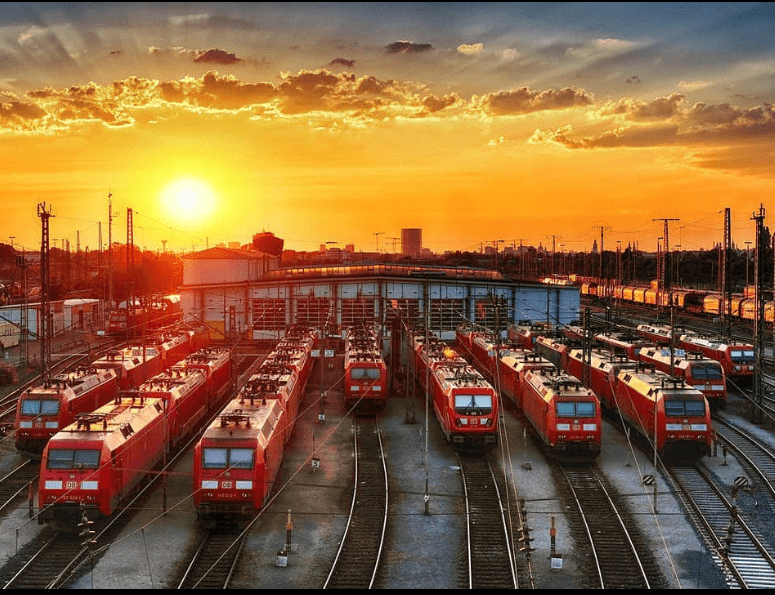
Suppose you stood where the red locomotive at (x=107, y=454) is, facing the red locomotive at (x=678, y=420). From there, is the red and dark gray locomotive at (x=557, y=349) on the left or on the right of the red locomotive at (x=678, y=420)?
left

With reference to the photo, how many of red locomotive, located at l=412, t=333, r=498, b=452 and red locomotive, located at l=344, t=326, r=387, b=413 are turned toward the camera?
2

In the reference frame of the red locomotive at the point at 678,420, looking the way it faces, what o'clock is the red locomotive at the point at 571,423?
the red locomotive at the point at 571,423 is roughly at 4 o'clock from the red locomotive at the point at 678,420.

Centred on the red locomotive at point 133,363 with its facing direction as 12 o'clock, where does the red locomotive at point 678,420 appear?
the red locomotive at point 678,420 is roughly at 9 o'clock from the red locomotive at point 133,363.

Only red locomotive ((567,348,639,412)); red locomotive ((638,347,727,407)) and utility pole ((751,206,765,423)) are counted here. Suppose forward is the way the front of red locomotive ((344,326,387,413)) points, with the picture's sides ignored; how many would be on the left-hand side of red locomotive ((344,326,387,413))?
3

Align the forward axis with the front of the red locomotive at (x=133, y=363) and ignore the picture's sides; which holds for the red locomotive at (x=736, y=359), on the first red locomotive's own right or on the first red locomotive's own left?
on the first red locomotive's own left

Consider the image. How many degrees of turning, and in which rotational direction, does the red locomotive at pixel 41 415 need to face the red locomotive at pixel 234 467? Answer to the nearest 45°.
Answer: approximately 90° to its left

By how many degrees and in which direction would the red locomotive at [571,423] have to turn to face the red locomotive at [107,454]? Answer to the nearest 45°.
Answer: approximately 90° to its right

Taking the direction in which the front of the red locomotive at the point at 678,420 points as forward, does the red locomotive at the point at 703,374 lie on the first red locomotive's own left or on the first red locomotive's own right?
on the first red locomotive's own left

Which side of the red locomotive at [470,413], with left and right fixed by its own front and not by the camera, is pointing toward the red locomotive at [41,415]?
right

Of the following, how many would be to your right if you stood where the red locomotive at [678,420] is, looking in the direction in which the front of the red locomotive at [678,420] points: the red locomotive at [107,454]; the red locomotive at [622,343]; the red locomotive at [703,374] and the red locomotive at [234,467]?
2

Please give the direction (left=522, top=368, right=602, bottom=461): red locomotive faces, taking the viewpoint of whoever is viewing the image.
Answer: facing the viewer and to the right of the viewer

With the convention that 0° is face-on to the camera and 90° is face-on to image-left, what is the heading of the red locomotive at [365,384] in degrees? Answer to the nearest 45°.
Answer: approximately 0°
